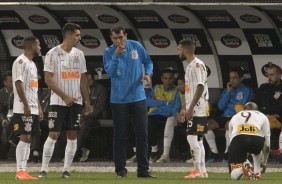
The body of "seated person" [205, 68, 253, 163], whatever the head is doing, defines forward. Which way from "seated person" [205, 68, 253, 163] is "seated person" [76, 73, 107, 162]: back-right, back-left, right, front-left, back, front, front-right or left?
front-right

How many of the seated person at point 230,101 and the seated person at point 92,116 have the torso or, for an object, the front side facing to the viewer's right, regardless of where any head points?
0

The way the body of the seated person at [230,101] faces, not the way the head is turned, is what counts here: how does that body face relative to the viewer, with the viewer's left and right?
facing the viewer and to the left of the viewer

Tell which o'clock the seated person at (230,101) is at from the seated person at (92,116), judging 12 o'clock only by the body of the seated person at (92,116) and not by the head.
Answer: the seated person at (230,101) is roughly at 8 o'clock from the seated person at (92,116).

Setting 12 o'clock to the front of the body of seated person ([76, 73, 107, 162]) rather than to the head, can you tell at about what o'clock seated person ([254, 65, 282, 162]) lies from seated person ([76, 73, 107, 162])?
seated person ([254, 65, 282, 162]) is roughly at 8 o'clock from seated person ([76, 73, 107, 162]).

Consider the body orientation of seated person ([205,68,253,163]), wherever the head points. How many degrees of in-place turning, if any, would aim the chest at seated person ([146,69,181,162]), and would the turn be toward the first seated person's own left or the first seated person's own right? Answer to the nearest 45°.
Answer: approximately 45° to the first seated person's own right

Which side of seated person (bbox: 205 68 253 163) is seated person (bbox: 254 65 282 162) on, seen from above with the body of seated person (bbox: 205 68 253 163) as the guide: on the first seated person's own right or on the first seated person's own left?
on the first seated person's own left

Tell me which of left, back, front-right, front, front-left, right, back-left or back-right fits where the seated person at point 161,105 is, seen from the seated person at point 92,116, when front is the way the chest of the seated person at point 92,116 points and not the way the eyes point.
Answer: back-left
